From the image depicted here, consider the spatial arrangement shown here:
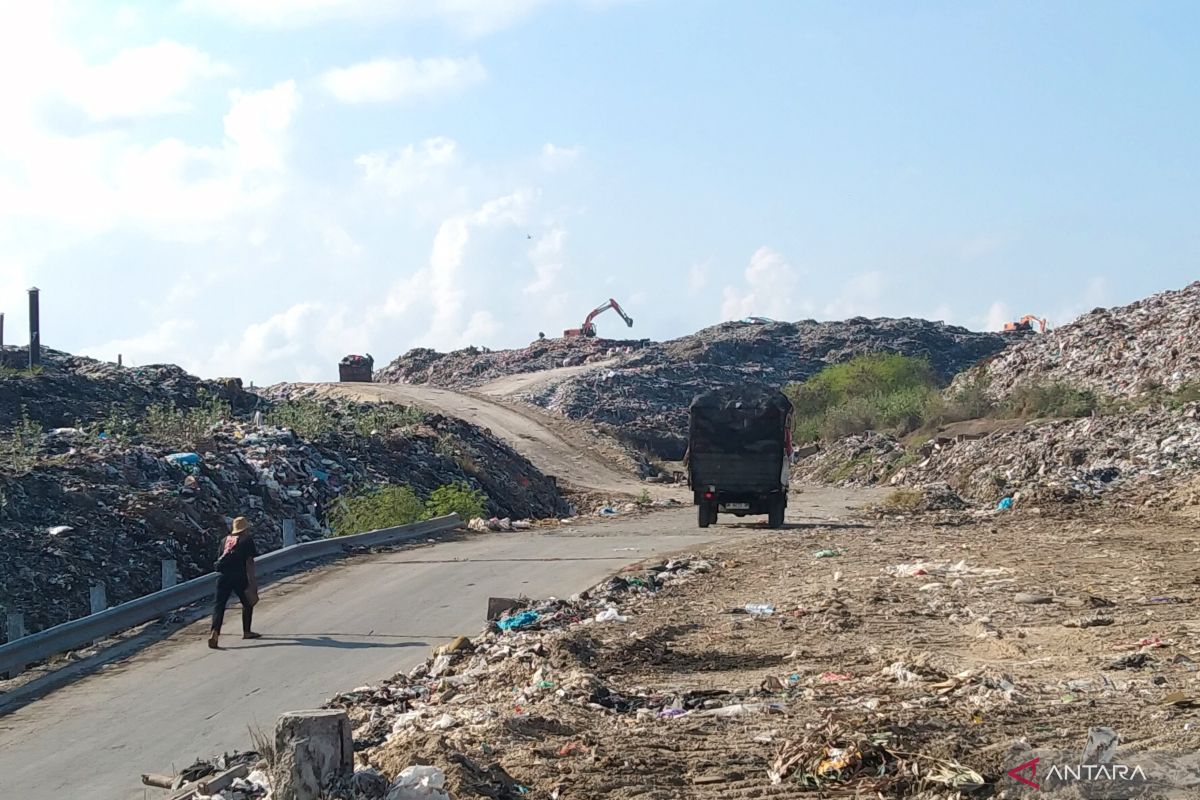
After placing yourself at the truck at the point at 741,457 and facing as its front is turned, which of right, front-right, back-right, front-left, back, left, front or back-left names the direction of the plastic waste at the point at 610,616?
back

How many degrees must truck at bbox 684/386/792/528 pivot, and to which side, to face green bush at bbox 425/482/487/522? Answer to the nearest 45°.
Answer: approximately 90° to its left

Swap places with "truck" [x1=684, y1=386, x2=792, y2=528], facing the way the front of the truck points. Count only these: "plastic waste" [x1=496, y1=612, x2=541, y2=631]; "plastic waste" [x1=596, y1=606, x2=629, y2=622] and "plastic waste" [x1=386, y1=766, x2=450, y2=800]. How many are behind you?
3

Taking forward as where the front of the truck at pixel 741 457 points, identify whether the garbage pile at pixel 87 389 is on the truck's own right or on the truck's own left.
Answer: on the truck's own left

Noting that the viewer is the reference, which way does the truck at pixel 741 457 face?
facing away from the viewer

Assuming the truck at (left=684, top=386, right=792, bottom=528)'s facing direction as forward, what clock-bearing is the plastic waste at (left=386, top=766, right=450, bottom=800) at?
The plastic waste is roughly at 6 o'clock from the truck.

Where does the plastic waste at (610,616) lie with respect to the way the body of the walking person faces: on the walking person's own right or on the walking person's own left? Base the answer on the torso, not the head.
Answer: on the walking person's own right
